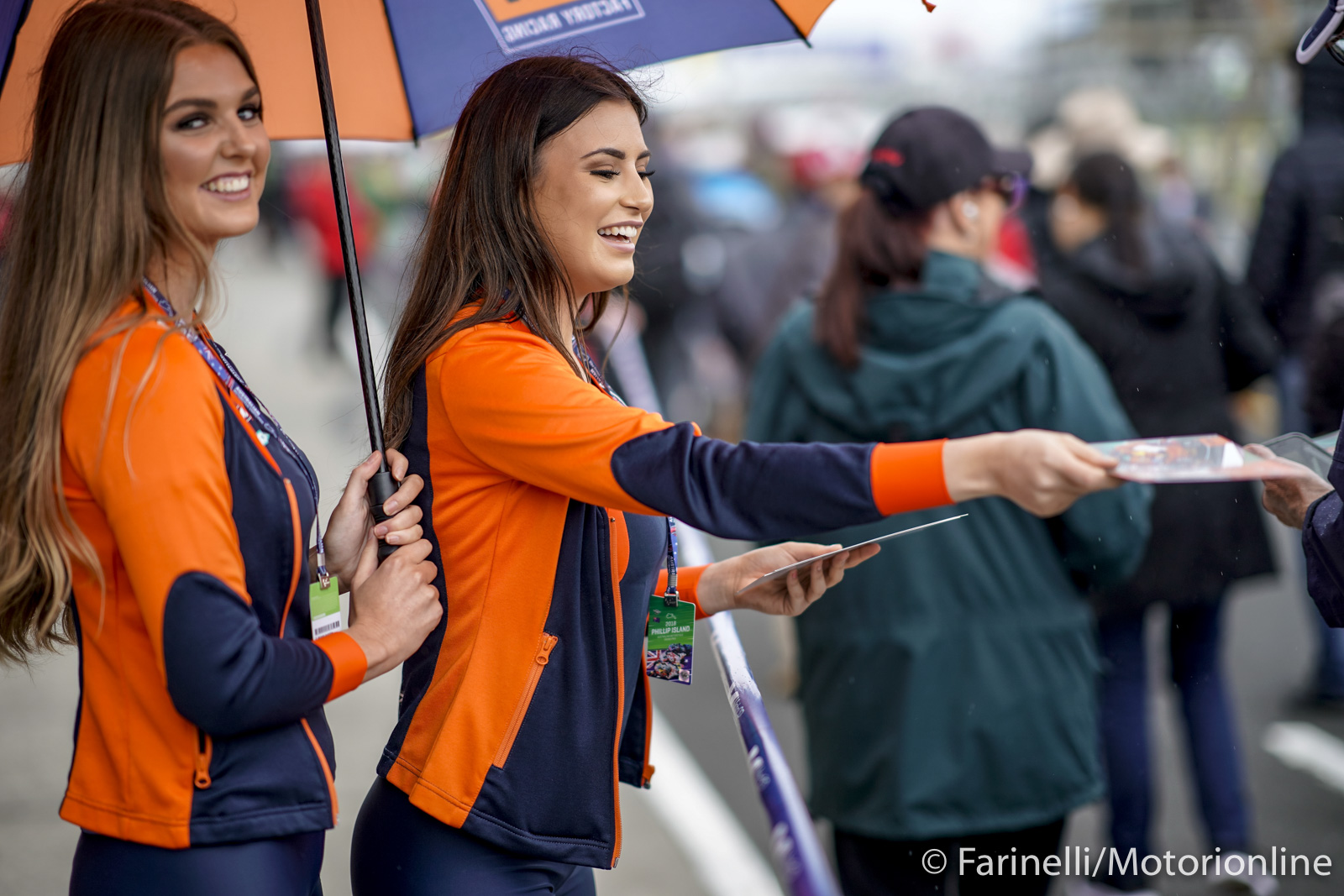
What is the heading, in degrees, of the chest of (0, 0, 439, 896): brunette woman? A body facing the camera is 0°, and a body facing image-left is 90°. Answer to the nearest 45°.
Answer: approximately 270°

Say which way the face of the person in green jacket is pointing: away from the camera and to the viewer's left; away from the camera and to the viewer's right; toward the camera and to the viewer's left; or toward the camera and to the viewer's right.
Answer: away from the camera and to the viewer's right

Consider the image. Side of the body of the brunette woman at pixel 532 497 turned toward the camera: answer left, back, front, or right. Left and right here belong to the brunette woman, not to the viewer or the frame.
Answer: right

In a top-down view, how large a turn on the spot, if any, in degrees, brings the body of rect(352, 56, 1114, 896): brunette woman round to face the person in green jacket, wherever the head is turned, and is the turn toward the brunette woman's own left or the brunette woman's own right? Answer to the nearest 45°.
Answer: approximately 45° to the brunette woman's own left

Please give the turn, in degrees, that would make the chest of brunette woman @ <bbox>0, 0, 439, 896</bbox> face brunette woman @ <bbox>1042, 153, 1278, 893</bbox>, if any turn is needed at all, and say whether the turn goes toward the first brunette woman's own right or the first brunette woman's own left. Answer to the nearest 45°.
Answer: approximately 45° to the first brunette woman's own left

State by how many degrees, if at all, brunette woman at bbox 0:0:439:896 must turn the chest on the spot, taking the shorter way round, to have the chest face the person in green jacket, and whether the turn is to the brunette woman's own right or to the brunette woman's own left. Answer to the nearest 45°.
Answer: approximately 45° to the brunette woman's own left

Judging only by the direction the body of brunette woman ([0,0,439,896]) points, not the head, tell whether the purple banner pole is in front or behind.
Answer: in front

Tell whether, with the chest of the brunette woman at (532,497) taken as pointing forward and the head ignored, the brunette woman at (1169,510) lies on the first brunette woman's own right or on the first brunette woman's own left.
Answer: on the first brunette woman's own left

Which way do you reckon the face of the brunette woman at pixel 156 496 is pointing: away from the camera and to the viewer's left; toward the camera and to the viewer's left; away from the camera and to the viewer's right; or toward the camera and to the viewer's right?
toward the camera and to the viewer's right

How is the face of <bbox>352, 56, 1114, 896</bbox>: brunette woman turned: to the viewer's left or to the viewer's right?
to the viewer's right
